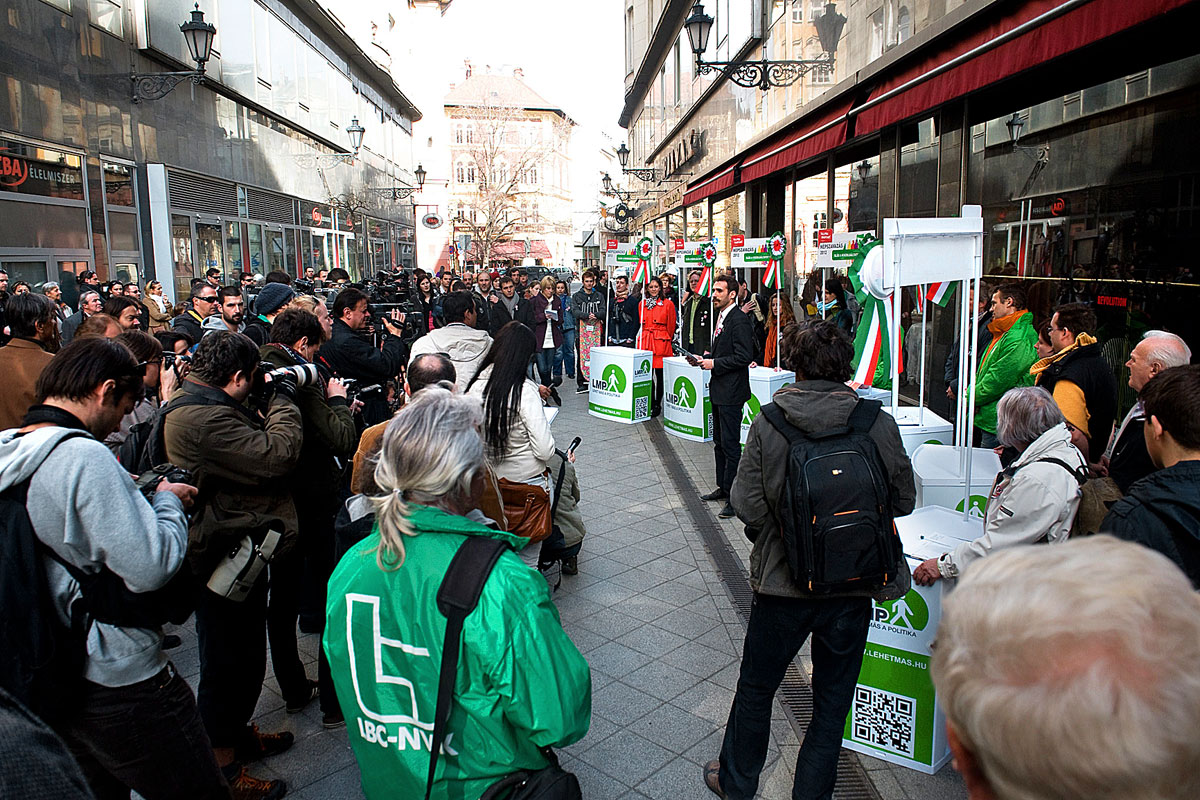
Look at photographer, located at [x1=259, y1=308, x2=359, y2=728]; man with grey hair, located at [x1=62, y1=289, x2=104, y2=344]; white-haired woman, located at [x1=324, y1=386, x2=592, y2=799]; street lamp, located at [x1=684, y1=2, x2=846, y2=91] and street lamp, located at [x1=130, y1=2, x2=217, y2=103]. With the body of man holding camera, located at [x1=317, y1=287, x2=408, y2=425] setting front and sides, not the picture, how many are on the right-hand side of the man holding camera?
2

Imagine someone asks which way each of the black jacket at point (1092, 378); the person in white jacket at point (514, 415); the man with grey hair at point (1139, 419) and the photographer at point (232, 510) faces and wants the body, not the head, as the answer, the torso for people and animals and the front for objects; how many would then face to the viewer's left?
2

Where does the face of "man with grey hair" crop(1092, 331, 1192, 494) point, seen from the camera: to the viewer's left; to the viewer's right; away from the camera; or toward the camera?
to the viewer's left

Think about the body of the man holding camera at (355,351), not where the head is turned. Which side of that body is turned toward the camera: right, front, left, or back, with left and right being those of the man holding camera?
right

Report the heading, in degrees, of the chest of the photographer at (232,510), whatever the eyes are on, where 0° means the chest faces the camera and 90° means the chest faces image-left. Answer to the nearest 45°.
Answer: approximately 270°

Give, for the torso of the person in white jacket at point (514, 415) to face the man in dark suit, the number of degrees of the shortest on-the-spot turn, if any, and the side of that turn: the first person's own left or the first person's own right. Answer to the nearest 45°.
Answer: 0° — they already face them

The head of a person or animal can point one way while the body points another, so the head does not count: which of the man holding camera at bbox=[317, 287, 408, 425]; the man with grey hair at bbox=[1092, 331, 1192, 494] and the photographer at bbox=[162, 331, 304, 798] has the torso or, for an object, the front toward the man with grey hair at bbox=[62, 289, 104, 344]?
the man with grey hair at bbox=[1092, 331, 1192, 494]

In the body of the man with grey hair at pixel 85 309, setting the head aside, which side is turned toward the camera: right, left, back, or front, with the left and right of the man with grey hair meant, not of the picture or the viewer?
right

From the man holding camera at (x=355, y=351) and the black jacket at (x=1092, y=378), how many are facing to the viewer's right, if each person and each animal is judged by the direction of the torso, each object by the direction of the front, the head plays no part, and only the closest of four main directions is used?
1

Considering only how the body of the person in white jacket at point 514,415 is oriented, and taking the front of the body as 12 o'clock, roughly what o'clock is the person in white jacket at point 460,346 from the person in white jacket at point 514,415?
the person in white jacket at point 460,346 is roughly at 10 o'clock from the person in white jacket at point 514,415.

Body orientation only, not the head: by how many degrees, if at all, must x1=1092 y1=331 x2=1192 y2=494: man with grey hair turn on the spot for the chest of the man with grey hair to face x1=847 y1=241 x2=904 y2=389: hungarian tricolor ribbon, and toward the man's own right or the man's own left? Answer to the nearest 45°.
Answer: approximately 45° to the man's own right

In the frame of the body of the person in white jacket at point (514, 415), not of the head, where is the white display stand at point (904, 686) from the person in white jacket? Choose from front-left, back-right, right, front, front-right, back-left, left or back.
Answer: right

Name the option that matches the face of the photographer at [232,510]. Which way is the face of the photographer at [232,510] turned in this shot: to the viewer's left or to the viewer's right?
to the viewer's right

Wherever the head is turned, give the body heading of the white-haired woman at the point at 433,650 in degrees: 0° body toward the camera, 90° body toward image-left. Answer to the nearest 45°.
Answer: approximately 225°

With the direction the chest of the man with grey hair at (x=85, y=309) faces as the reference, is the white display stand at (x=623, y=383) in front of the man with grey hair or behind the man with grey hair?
in front

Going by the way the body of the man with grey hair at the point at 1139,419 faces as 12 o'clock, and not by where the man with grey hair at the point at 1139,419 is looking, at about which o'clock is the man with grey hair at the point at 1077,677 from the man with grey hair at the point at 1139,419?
the man with grey hair at the point at 1077,677 is roughly at 9 o'clock from the man with grey hair at the point at 1139,419.

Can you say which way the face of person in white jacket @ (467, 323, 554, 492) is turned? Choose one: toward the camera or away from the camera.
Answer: away from the camera

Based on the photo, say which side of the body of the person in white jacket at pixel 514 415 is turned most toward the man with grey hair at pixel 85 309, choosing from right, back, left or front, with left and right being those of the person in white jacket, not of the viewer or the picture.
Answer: left

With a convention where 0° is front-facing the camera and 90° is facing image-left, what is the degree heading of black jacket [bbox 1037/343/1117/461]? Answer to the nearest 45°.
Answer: approximately 90°

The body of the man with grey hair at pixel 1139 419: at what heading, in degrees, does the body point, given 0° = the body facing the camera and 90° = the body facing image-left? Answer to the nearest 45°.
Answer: approximately 90°

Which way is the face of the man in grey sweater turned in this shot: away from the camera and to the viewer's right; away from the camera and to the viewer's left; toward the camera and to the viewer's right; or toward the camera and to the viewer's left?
away from the camera and to the viewer's right
